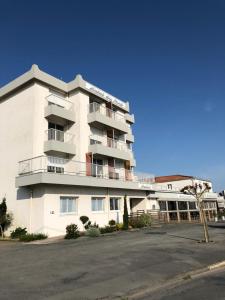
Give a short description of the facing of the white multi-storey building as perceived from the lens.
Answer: facing the viewer and to the right of the viewer

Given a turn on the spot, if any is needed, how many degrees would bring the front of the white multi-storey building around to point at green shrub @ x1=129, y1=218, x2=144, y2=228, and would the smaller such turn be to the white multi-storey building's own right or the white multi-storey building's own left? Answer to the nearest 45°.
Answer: approximately 45° to the white multi-storey building's own left

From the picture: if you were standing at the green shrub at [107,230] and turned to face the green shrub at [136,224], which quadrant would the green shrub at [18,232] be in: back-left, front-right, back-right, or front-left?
back-left

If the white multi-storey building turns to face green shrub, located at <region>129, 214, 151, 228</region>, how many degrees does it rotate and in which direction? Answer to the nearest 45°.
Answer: approximately 45° to its left
